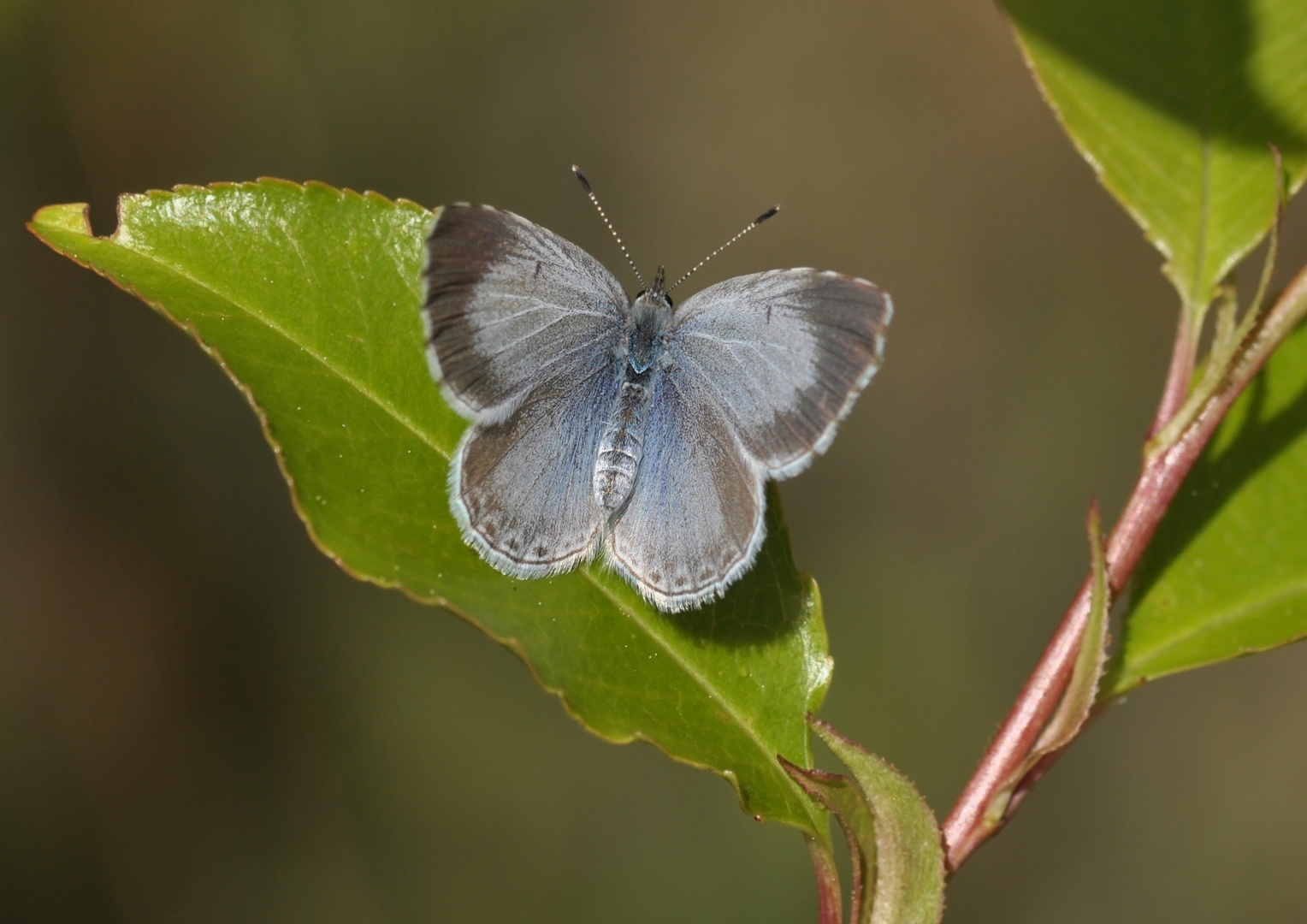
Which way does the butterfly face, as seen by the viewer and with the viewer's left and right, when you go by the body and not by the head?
facing away from the viewer

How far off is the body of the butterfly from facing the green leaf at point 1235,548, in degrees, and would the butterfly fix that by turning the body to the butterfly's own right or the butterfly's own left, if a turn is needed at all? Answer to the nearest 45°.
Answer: approximately 135° to the butterfly's own right

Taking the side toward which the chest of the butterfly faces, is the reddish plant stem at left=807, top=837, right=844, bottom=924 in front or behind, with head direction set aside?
behind

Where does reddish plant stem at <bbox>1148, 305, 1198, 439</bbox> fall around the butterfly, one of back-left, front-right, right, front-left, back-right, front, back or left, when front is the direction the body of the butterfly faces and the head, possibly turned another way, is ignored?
back-right

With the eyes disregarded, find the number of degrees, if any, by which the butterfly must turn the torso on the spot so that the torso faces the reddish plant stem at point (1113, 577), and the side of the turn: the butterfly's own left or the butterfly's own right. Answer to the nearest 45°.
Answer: approximately 135° to the butterfly's own right

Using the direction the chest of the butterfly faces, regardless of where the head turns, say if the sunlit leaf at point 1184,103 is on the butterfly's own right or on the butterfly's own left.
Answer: on the butterfly's own right

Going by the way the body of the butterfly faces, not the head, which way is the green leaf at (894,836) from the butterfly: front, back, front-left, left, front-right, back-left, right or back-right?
back
